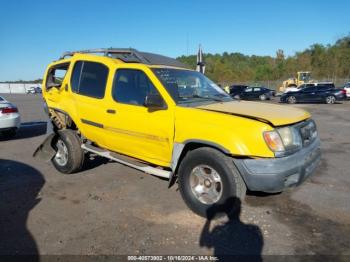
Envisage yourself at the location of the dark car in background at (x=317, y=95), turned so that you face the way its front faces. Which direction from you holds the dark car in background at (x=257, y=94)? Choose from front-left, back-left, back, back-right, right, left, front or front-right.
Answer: front-right

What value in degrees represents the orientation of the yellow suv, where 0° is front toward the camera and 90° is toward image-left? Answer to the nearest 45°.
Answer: approximately 315°

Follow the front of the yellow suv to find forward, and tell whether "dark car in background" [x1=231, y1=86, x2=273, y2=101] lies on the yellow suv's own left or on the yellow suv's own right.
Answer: on the yellow suv's own left

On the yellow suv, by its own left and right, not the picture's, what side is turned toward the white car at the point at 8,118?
back
